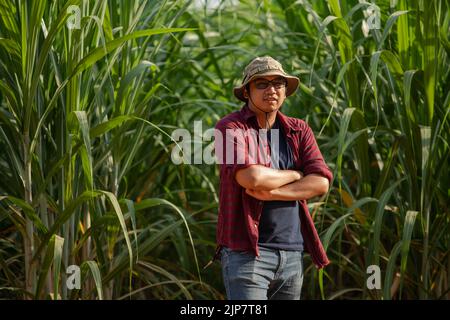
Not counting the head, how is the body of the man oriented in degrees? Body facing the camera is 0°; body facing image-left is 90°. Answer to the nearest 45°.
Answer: approximately 315°
